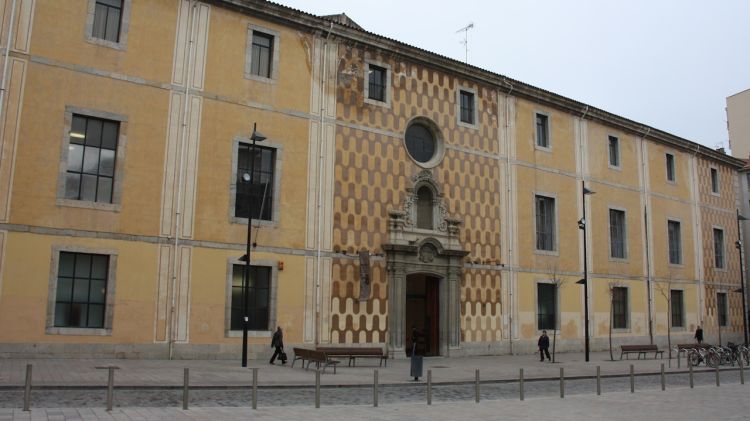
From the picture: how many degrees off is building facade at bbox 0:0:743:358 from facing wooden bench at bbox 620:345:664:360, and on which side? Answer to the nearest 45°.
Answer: approximately 45° to its left

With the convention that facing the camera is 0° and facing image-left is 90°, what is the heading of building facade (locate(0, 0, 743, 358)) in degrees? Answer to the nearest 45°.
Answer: approximately 315°
